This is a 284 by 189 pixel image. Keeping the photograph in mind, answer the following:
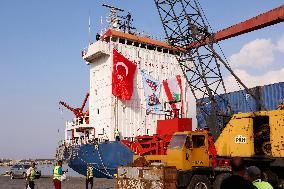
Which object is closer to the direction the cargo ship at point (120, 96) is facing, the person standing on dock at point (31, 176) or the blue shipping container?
the blue shipping container

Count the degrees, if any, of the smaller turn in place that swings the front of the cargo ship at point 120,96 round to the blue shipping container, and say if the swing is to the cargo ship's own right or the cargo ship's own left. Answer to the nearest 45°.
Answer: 0° — it already faces it
